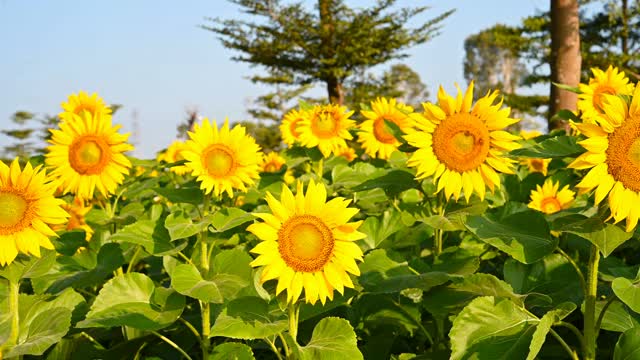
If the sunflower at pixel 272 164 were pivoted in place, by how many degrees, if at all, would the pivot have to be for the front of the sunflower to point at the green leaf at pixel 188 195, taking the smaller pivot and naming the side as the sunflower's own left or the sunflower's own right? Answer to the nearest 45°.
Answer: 0° — it already faces it

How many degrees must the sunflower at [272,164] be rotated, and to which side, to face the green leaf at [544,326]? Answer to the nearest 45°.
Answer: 0° — it already faces it

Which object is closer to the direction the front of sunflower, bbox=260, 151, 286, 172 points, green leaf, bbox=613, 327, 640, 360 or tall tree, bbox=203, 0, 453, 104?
the green leaf

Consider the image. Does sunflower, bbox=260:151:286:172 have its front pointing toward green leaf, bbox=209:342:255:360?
yes

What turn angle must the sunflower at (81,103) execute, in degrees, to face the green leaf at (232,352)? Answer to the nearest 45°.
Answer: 0° — it already faces it

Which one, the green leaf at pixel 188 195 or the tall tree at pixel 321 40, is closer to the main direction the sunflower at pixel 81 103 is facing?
the green leaf

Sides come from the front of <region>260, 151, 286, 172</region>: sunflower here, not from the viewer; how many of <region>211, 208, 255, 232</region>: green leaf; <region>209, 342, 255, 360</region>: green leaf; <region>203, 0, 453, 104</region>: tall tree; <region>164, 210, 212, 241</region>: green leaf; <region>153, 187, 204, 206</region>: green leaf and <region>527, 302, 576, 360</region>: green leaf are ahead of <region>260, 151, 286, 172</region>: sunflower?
5

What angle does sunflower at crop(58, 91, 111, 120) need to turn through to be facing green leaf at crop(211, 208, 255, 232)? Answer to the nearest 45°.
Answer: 0° — it already faces it

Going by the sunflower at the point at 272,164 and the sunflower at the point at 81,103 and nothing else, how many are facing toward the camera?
2

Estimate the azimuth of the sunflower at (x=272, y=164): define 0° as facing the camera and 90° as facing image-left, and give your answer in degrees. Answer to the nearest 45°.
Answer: approximately 0°

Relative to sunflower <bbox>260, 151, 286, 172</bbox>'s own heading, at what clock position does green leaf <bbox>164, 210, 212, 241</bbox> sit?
The green leaf is roughly at 12 o'clock from the sunflower.

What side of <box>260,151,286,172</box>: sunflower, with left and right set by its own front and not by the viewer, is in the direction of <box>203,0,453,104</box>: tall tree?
back
